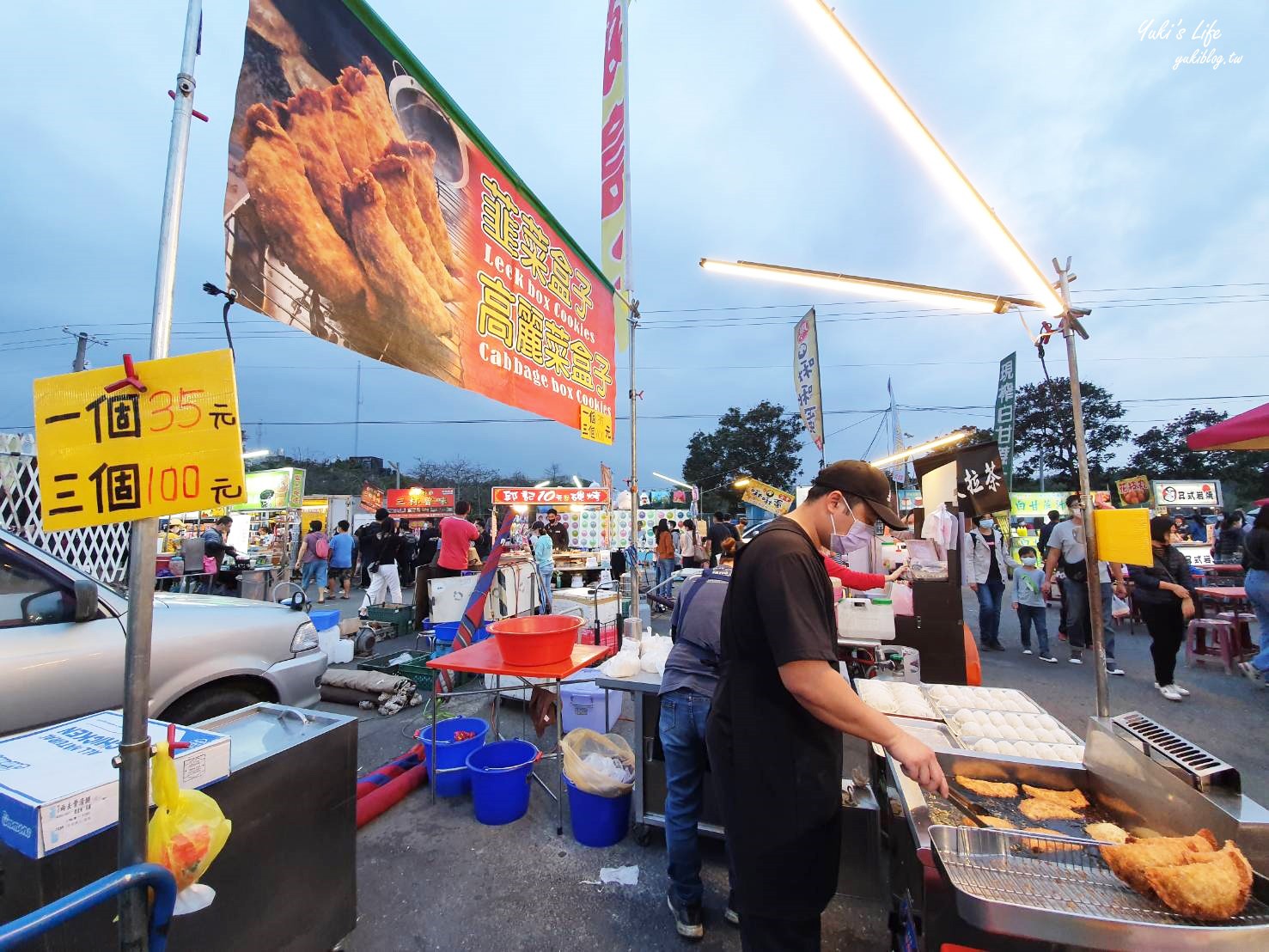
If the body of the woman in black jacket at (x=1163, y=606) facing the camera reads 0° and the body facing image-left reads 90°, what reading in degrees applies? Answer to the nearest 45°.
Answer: approximately 315°

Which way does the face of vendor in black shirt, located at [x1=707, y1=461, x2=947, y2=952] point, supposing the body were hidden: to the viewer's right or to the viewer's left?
to the viewer's right

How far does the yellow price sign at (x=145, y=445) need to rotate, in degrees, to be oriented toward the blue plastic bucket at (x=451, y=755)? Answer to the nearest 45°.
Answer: approximately 135° to its left

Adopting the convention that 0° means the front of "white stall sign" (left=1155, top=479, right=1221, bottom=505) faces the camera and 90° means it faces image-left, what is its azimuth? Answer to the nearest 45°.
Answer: approximately 0°

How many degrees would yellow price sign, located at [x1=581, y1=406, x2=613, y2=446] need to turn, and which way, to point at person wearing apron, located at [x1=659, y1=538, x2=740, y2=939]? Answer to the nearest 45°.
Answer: approximately 45° to its left

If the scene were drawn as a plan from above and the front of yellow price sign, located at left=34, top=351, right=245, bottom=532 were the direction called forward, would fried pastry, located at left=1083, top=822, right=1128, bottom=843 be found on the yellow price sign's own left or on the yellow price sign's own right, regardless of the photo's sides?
on the yellow price sign's own left

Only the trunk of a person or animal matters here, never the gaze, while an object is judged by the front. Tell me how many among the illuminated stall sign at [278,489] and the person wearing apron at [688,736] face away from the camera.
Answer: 1

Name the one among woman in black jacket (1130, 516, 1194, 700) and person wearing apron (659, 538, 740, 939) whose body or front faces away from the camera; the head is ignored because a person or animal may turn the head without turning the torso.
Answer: the person wearing apron

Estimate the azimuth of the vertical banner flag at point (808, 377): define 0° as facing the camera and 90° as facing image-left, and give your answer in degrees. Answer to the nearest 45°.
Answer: approximately 45°
